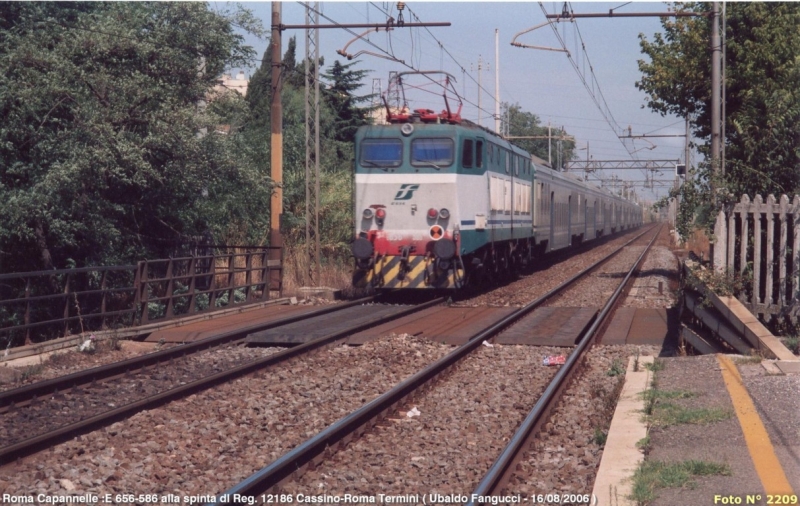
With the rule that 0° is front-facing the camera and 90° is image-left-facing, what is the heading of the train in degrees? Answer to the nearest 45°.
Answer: approximately 45°

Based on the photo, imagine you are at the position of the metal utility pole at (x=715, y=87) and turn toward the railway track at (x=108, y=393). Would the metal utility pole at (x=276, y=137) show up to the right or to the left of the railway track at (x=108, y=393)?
right

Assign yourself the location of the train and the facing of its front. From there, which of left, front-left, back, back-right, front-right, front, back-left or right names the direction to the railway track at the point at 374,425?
front-left

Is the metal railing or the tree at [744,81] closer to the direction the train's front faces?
the metal railing

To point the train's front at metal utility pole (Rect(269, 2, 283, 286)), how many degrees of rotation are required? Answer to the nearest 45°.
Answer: approximately 45° to its right

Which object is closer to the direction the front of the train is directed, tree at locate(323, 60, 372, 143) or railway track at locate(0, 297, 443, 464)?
the railway track

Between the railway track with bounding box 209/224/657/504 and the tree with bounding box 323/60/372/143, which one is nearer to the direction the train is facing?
the railway track

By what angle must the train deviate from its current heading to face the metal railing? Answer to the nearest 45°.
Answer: approximately 45° to its right

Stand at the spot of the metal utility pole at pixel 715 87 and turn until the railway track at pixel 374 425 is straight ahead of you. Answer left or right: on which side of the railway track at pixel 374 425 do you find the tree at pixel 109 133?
right
